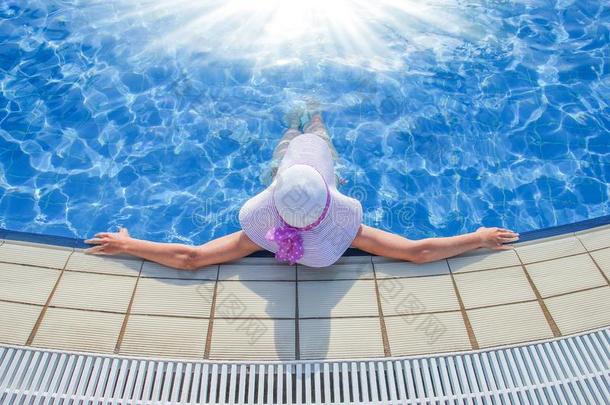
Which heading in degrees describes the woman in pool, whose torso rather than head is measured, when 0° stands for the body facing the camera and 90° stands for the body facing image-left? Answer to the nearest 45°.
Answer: approximately 180°

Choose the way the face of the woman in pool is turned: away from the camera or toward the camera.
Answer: away from the camera

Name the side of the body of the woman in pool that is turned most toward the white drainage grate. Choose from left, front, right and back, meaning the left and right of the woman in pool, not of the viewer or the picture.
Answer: back
